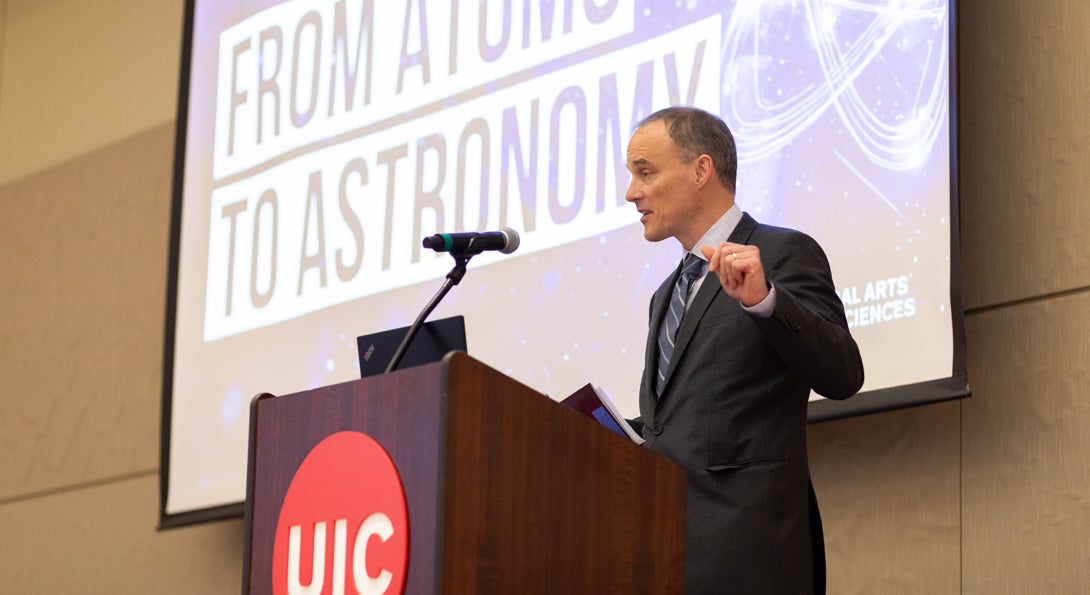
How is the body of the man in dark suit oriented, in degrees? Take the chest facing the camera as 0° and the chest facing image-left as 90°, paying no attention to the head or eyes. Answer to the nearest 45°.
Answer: approximately 45°

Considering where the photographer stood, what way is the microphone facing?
facing to the right of the viewer

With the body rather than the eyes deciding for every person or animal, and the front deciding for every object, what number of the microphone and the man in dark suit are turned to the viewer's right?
1

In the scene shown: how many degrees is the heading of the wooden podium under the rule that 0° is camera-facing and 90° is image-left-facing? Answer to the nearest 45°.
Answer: approximately 45°

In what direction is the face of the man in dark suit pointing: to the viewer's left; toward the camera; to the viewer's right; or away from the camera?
to the viewer's left

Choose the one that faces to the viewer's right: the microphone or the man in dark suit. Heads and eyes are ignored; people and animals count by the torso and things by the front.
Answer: the microphone

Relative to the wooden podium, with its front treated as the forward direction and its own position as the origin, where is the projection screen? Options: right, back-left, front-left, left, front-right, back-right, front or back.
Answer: back-right
